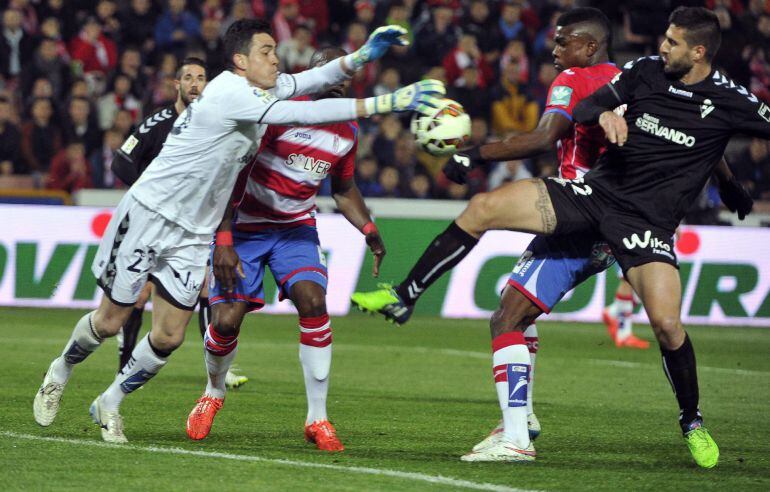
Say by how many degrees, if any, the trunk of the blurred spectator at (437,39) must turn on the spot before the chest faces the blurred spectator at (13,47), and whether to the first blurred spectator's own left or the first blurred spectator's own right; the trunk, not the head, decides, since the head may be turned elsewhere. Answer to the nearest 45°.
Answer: approximately 90° to the first blurred spectator's own right

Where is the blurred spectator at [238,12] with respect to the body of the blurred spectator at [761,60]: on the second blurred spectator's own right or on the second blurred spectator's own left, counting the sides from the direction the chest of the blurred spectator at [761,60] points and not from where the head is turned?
on the second blurred spectator's own right

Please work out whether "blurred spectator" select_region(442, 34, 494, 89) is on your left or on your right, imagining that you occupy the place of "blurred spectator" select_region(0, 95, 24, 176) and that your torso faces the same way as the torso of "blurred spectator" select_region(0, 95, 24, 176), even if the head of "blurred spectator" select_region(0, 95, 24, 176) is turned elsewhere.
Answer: on your left

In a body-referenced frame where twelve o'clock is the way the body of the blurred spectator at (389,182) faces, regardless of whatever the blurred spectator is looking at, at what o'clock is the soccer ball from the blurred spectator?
The soccer ball is roughly at 12 o'clock from the blurred spectator.

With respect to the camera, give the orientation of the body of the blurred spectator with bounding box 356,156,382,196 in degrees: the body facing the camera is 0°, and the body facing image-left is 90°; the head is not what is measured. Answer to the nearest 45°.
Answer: approximately 0°

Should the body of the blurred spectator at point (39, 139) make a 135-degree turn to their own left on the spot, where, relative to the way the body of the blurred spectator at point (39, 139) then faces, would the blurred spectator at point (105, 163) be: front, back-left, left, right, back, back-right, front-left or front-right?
right

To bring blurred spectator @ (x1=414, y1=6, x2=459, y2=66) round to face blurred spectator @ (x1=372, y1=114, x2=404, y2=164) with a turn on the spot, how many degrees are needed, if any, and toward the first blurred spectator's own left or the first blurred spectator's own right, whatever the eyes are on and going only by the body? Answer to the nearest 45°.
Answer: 0° — they already face them

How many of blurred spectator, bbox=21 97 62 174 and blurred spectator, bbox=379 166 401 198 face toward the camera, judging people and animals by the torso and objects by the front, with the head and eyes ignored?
2

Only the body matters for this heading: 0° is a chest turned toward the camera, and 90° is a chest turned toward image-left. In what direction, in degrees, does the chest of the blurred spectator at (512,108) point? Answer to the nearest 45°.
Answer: approximately 0°

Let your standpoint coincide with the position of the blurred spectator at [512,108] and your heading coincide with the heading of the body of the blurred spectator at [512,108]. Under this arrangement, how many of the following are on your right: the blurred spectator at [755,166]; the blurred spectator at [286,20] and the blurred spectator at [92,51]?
2
